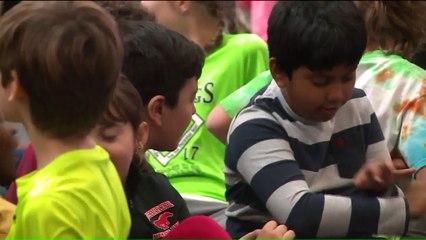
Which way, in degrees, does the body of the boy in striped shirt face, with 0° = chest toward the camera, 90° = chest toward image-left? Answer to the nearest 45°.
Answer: approximately 315°

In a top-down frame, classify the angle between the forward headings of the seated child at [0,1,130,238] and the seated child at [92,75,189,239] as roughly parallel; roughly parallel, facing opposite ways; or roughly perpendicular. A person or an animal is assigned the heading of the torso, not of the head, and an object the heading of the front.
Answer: roughly perpendicular

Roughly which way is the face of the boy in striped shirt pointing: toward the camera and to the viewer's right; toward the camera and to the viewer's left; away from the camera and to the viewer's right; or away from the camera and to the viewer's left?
toward the camera and to the viewer's right

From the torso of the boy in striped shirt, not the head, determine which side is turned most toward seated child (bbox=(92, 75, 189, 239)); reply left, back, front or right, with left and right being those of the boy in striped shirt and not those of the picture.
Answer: right
